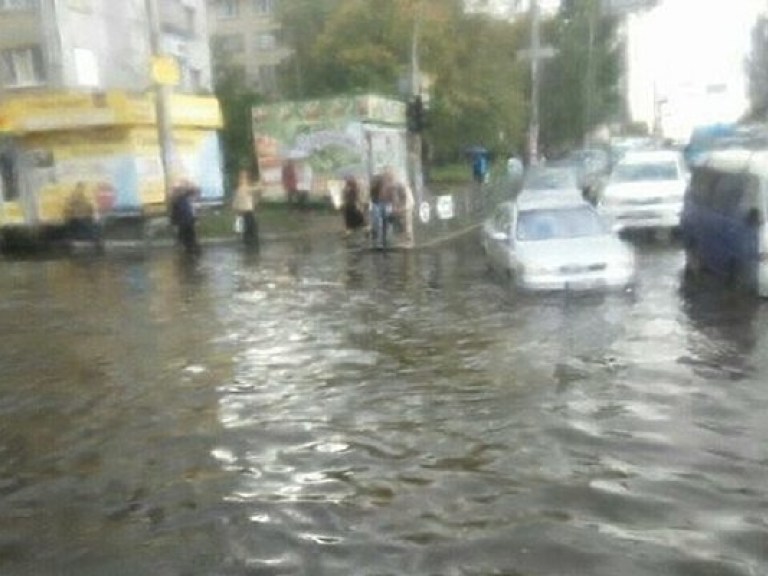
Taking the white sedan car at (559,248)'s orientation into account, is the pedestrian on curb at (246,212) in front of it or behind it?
behind

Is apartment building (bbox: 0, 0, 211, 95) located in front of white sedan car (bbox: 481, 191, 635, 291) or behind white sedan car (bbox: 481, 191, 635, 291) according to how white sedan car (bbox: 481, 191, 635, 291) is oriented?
behind

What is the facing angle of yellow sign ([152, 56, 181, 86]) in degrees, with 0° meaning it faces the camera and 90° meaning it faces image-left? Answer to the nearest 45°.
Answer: approximately 0°

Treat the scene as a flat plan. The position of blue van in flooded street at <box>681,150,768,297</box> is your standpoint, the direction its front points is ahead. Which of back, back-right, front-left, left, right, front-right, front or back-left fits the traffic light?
back

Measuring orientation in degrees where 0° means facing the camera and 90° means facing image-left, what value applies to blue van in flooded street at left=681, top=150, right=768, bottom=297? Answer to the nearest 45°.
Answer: approximately 315°

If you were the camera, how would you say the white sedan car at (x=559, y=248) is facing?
facing the viewer and to the right of the viewer
